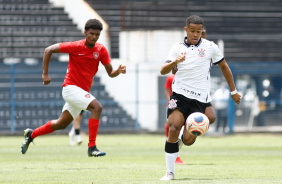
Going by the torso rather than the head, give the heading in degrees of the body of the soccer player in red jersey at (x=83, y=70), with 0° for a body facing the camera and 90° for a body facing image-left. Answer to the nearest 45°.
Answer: approximately 315°

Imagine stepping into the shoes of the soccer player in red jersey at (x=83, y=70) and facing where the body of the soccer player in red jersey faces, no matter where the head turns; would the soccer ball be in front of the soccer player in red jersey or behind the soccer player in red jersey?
in front

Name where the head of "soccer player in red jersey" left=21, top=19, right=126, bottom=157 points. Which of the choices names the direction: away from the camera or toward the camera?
toward the camera
